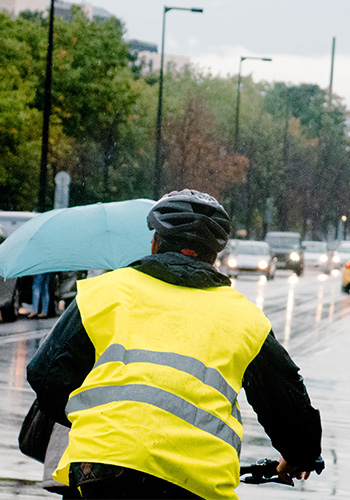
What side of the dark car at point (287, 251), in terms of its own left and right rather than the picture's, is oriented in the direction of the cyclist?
front

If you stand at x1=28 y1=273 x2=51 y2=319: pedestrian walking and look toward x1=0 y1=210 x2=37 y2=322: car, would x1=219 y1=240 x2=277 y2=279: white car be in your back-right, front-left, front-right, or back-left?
back-right

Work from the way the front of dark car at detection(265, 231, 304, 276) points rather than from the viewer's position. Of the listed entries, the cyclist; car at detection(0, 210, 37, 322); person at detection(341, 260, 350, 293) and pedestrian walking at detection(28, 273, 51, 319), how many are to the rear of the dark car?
0

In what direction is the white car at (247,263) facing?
toward the camera

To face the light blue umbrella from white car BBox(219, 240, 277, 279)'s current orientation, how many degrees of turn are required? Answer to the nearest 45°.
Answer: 0° — it already faces it

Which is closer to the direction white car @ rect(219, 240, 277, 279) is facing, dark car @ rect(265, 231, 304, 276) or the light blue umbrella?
the light blue umbrella

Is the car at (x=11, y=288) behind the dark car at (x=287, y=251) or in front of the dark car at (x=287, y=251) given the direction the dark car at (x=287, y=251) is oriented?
in front

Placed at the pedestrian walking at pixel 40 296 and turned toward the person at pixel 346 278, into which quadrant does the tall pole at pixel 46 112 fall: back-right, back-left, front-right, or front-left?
front-left

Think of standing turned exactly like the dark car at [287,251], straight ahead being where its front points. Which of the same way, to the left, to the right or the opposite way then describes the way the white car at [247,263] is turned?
the same way

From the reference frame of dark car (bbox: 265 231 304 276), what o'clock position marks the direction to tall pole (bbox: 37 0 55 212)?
The tall pole is roughly at 1 o'clock from the dark car.

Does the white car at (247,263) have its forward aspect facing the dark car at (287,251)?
no

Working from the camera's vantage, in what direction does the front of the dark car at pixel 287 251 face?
facing the viewer

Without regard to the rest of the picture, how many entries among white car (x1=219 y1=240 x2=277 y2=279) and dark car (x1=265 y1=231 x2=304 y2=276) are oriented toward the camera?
2

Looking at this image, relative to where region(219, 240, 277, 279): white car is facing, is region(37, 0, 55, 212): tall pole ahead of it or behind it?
ahead

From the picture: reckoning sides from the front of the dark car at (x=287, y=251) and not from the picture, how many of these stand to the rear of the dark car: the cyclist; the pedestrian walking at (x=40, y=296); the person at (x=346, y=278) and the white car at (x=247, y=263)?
0

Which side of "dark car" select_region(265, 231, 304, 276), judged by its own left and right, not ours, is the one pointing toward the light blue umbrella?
front

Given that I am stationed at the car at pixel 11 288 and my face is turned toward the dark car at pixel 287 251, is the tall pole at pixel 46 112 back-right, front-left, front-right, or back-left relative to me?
front-left
